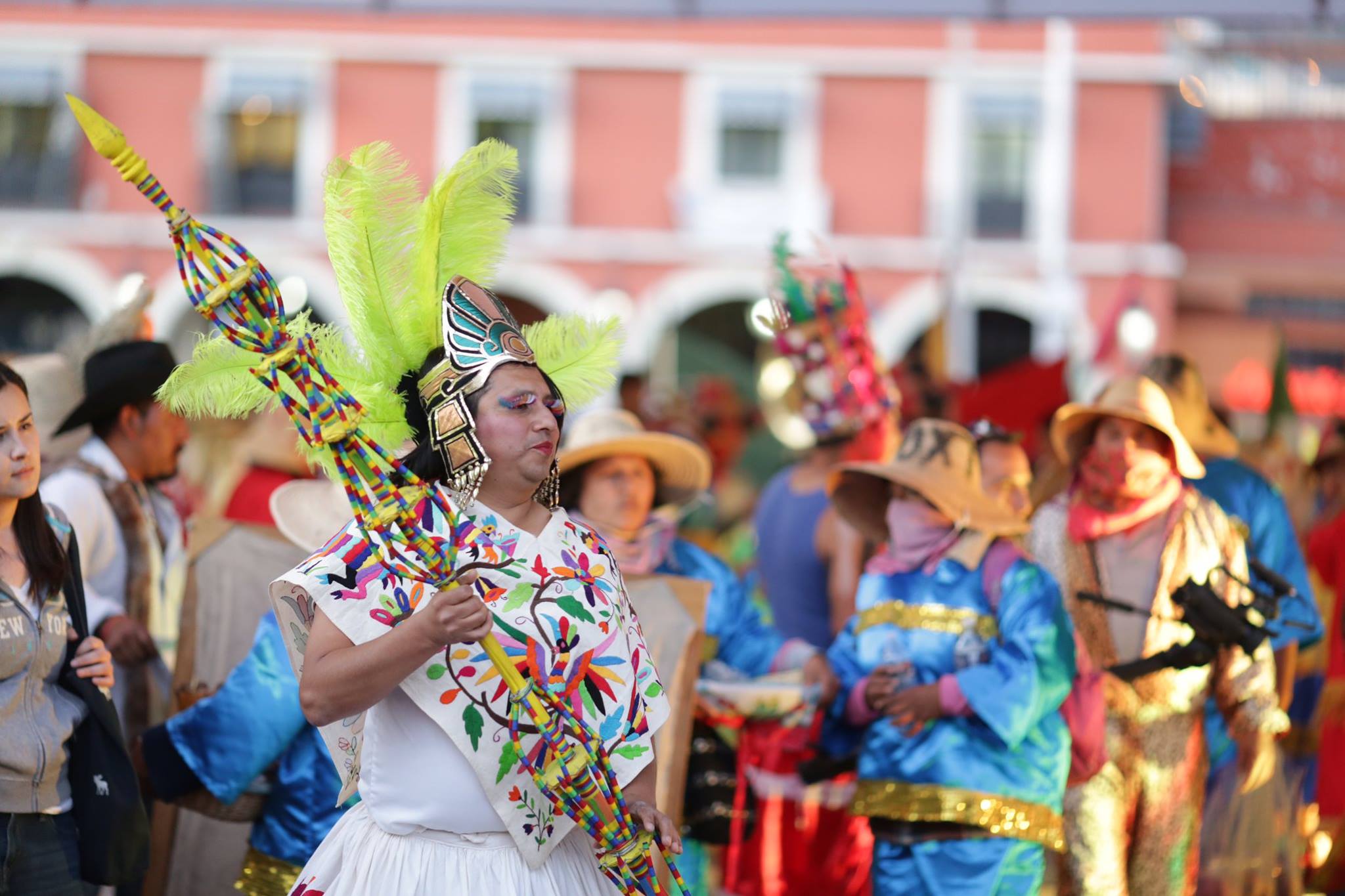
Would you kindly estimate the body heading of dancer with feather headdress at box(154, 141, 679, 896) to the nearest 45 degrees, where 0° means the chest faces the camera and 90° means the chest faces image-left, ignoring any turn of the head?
approximately 315°

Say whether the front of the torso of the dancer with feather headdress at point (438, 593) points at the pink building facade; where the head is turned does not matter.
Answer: no

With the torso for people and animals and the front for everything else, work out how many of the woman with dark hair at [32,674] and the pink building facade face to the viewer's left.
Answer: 0

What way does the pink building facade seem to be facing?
toward the camera

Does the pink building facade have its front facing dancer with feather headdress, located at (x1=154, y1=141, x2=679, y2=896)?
yes

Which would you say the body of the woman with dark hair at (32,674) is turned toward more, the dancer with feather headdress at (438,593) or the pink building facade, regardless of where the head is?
the dancer with feather headdress

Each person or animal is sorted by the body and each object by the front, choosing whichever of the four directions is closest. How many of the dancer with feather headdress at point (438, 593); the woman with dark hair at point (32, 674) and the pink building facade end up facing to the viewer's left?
0

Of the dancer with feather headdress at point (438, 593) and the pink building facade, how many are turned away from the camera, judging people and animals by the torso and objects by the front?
0

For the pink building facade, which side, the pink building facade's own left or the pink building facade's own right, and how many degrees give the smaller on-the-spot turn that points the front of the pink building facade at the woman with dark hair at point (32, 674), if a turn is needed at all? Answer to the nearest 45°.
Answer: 0° — it already faces them

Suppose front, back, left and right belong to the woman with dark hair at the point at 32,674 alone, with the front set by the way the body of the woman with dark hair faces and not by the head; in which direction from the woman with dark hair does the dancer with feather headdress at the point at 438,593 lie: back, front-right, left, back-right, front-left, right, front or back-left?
left

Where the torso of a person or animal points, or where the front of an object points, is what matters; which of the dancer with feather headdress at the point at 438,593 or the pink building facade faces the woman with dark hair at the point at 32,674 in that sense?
the pink building facade

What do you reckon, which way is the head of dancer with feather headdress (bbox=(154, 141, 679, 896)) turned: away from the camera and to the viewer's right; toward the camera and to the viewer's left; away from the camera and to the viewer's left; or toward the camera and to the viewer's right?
toward the camera and to the viewer's right

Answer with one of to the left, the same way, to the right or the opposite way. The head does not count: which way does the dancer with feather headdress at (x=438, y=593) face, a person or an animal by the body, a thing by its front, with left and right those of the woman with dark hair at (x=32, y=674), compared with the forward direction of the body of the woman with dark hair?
the same way
